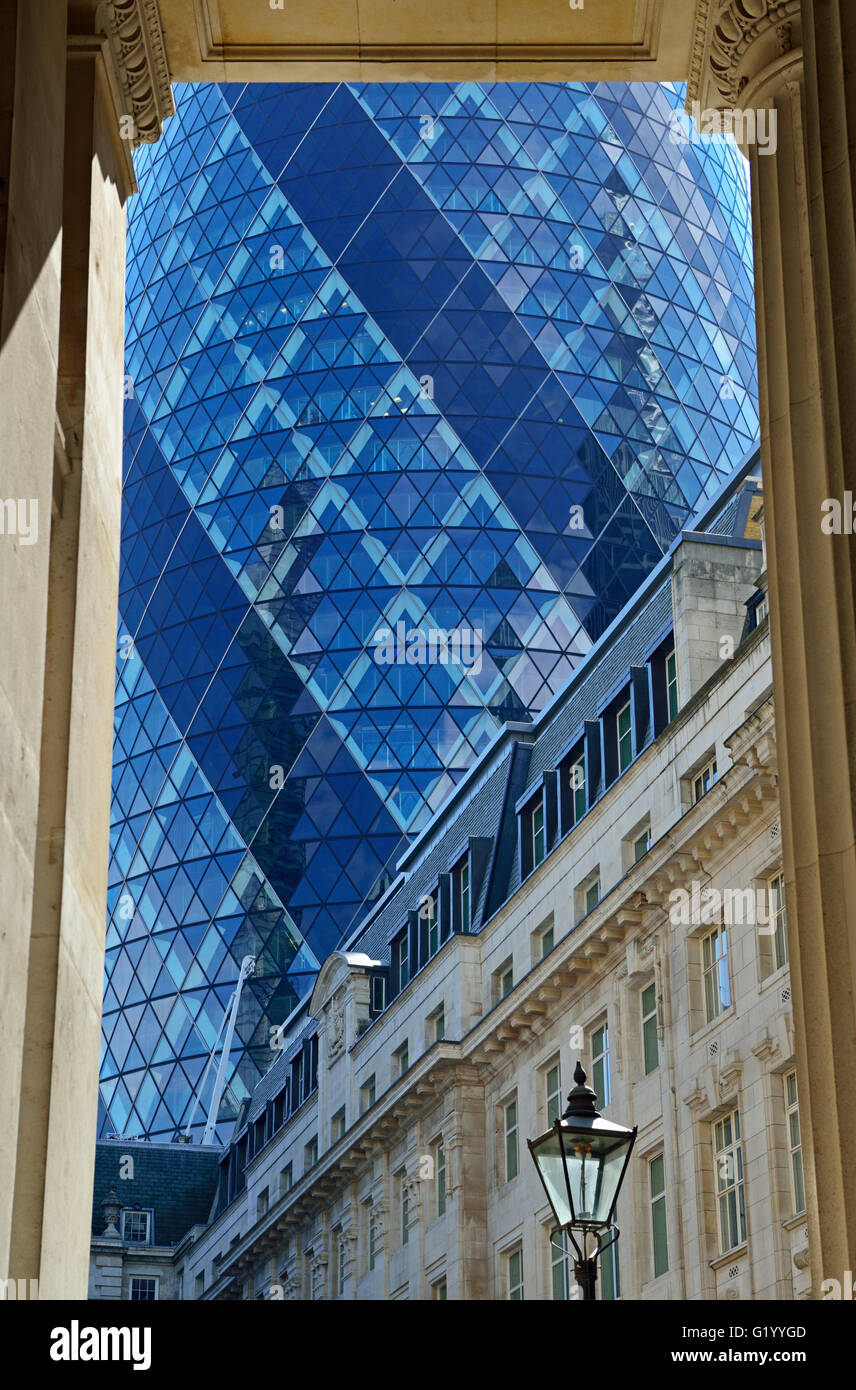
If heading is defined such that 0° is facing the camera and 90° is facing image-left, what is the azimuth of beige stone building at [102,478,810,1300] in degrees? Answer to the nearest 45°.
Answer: approximately 45°

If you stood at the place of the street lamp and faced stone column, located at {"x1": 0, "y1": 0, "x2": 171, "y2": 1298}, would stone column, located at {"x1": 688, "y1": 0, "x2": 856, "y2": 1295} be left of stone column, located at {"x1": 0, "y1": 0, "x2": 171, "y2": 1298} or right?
left

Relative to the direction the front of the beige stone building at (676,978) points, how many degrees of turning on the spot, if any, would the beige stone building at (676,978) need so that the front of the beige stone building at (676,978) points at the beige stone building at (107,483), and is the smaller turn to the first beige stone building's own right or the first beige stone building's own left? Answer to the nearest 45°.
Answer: approximately 45° to the first beige stone building's own left
